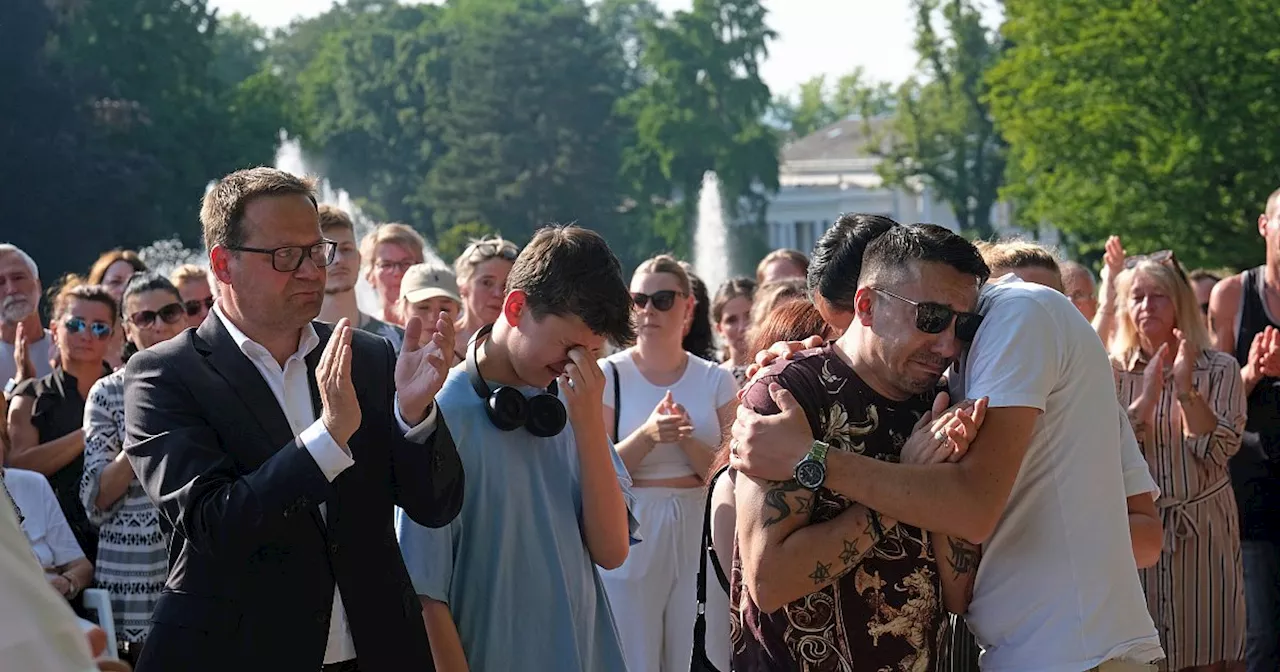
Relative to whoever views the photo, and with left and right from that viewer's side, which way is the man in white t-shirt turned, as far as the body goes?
facing to the left of the viewer

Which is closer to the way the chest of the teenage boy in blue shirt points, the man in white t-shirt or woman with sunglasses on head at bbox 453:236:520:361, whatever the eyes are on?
the man in white t-shirt

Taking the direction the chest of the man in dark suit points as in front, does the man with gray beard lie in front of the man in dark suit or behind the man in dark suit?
behind

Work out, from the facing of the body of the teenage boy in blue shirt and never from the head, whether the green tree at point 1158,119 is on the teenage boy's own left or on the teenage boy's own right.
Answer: on the teenage boy's own left

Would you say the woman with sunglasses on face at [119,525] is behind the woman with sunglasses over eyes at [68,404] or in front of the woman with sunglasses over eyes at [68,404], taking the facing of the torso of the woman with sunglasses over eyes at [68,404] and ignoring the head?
in front

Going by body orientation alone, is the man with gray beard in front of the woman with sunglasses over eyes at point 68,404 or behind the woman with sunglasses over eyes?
behind

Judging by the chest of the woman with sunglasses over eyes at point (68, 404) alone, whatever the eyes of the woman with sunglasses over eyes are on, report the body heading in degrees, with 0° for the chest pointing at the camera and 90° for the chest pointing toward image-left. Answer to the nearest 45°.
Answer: approximately 315°

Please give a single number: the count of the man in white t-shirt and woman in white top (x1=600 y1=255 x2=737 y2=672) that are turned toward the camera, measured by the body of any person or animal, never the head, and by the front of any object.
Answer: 1

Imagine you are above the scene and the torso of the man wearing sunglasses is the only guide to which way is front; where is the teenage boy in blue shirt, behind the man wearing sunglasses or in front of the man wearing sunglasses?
behind
